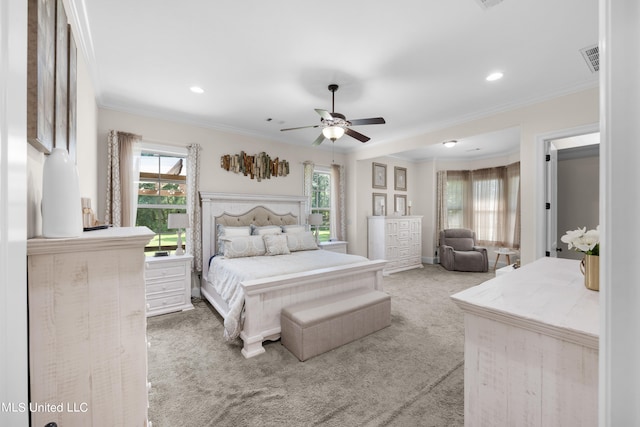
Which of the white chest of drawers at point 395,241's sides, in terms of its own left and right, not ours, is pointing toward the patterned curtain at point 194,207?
right

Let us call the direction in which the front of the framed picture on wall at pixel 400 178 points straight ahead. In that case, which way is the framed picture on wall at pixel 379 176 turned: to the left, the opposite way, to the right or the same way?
the same way

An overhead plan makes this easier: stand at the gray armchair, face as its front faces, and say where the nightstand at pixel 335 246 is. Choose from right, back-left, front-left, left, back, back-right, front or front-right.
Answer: right

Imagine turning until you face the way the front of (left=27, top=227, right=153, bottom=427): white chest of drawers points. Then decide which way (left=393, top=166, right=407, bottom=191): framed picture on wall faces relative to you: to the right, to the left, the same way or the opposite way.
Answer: to the right

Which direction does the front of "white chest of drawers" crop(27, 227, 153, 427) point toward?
to the viewer's right

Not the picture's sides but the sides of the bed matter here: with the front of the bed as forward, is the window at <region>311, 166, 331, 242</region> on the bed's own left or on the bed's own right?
on the bed's own left

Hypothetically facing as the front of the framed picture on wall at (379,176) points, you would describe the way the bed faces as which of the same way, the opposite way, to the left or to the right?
the same way

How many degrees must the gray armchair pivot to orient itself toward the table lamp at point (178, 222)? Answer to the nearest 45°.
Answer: approximately 90° to its right

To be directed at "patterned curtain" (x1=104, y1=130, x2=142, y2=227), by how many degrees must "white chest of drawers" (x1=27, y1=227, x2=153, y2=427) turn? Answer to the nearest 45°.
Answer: approximately 90° to its left

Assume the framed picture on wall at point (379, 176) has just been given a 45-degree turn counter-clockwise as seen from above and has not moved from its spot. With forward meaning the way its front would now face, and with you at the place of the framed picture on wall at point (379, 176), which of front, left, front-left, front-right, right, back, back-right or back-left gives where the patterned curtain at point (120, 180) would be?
back-right

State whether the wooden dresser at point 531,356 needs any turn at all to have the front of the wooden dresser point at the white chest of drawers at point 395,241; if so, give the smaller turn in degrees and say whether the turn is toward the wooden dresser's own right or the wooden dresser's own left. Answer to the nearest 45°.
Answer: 0° — it already faces it

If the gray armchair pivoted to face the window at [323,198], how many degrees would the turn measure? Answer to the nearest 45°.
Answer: approximately 90° to its right

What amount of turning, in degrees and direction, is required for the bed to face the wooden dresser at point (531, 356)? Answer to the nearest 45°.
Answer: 0° — it already faces it

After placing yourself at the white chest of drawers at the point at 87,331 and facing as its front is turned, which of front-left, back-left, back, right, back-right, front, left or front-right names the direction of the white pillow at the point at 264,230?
front-left

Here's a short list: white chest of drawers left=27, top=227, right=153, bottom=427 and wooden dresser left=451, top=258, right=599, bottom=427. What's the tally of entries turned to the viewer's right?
1

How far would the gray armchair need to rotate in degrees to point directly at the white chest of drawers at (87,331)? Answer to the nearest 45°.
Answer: approximately 45° to its right

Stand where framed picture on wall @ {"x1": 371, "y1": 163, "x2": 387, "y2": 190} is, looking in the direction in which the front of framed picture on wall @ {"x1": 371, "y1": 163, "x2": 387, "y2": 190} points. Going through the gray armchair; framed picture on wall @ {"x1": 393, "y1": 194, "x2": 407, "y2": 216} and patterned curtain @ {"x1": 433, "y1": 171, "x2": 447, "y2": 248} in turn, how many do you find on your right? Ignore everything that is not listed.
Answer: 0

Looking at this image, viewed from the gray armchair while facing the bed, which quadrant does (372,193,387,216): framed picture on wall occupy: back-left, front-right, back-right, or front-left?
front-right

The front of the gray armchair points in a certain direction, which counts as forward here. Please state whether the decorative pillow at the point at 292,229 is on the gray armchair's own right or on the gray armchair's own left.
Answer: on the gray armchair's own right
